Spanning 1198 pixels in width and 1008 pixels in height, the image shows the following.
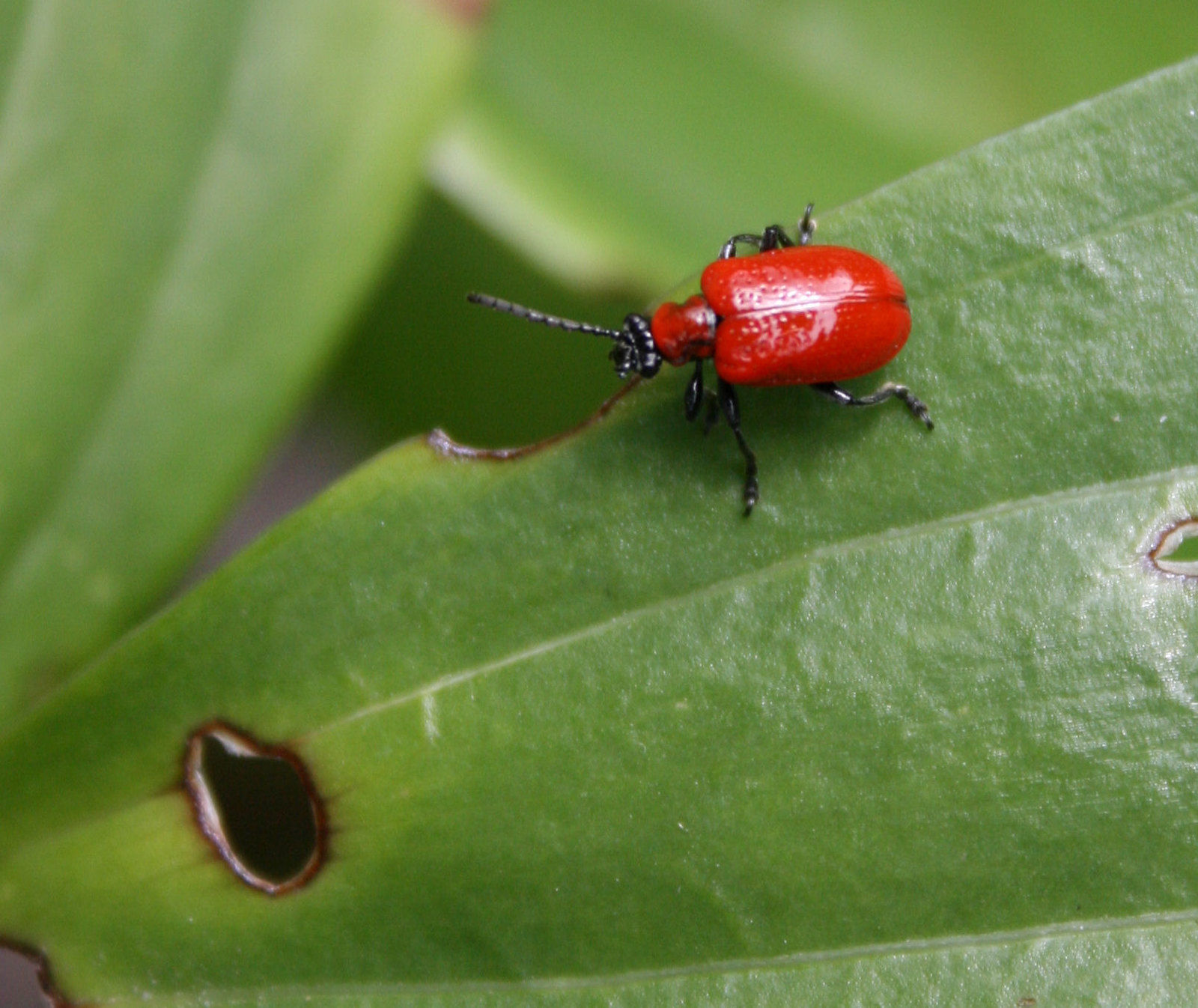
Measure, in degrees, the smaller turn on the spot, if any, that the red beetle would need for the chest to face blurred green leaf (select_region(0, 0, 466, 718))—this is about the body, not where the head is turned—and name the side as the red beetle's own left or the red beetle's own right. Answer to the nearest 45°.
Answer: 0° — it already faces it

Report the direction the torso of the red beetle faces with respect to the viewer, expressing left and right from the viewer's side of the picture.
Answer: facing to the left of the viewer
